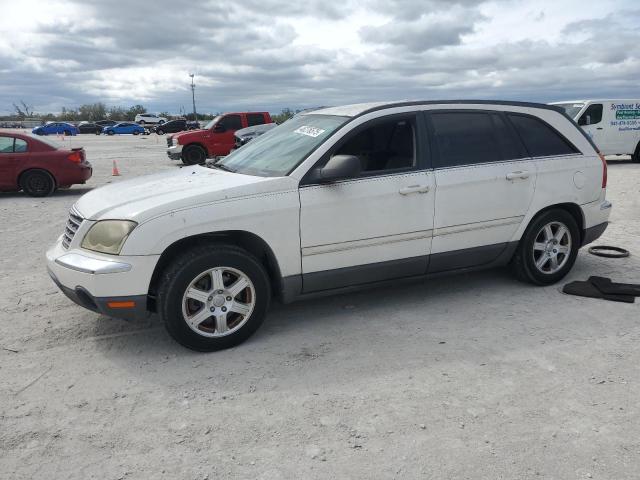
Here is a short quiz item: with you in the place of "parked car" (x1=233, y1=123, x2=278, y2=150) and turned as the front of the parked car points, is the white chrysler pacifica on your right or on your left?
on your left

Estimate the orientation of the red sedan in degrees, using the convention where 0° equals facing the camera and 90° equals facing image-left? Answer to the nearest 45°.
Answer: approximately 90°

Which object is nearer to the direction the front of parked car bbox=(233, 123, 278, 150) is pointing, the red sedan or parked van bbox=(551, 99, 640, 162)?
the red sedan

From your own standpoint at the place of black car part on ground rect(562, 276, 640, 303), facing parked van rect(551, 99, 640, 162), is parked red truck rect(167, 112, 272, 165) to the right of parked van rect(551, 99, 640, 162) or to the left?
left

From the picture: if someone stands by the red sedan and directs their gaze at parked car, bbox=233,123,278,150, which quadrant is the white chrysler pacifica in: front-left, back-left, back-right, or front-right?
back-right

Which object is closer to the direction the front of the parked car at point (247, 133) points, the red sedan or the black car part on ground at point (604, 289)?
the red sedan

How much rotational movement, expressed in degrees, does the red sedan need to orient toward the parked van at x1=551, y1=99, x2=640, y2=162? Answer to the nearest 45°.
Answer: approximately 180°

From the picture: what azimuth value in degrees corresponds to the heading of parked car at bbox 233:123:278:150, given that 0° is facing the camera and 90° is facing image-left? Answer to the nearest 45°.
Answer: approximately 45°

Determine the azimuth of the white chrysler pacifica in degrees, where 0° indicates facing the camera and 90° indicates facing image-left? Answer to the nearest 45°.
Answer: approximately 45°

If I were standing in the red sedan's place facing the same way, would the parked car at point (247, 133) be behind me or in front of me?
behind
